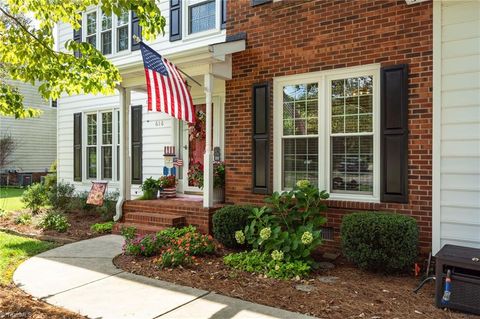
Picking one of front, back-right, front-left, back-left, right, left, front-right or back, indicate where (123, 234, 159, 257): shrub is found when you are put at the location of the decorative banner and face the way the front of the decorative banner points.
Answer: front

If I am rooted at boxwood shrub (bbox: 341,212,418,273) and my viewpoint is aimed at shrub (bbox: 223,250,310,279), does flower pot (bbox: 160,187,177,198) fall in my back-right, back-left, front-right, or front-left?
front-right

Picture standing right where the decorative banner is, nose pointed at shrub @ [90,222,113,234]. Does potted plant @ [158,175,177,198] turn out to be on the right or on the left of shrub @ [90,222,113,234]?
left

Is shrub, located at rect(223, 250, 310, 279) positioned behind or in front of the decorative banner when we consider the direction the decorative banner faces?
in front

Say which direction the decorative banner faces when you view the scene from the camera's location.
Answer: facing the viewer

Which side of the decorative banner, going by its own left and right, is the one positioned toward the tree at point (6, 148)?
back

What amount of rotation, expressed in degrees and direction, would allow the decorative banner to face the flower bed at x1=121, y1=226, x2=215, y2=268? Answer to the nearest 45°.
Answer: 0° — it already faces it

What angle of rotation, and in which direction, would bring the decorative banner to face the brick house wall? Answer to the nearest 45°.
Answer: approximately 45° to its left

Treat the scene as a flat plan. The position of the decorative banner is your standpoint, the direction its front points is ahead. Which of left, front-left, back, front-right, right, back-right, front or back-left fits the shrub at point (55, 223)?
front-right

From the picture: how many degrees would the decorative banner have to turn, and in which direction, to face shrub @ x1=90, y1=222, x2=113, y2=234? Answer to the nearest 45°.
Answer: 0° — it already faces it

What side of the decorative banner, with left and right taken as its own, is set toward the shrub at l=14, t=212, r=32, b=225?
right

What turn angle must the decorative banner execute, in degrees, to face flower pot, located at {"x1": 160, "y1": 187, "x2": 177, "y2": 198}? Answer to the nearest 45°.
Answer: approximately 45° to its left
